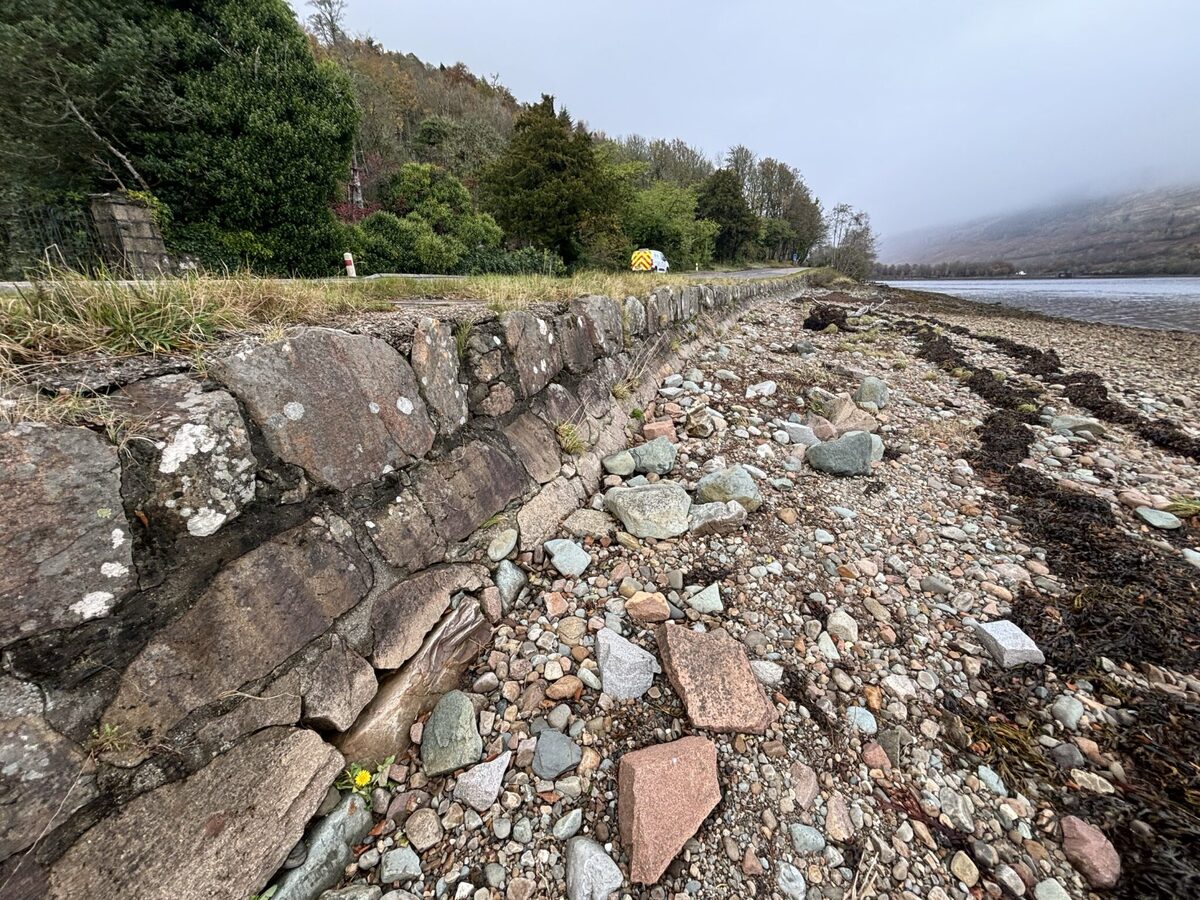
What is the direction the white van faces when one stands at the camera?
facing away from the viewer and to the right of the viewer

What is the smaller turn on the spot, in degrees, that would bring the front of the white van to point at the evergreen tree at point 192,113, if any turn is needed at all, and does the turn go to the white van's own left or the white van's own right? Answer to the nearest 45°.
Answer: approximately 180°

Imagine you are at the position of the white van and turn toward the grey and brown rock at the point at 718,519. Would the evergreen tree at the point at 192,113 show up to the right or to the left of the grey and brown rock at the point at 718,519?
right

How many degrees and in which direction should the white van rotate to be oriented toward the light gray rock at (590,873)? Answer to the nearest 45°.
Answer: approximately 135° to its right

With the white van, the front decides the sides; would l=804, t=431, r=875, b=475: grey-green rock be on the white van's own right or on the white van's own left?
on the white van's own right

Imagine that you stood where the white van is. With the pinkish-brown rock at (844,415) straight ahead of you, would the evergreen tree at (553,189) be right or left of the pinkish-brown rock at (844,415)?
right

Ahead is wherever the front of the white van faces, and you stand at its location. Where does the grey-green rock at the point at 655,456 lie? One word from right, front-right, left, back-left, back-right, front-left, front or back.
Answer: back-right

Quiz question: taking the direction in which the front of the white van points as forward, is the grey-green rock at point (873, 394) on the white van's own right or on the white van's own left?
on the white van's own right

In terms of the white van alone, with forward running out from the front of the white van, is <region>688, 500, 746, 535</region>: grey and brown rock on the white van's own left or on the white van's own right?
on the white van's own right

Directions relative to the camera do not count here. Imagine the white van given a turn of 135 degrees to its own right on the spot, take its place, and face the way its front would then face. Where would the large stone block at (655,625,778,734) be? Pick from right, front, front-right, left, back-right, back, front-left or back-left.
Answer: front

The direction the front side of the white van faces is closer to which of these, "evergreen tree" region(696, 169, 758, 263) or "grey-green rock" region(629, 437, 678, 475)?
the evergreen tree
